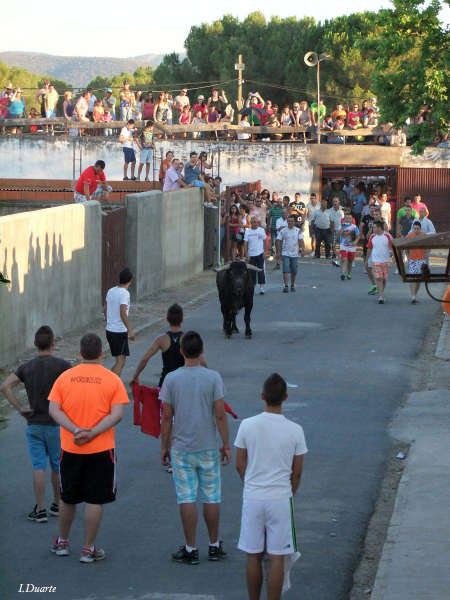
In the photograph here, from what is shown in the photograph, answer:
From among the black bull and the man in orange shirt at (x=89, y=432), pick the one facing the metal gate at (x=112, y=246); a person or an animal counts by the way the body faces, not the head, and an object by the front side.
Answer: the man in orange shirt

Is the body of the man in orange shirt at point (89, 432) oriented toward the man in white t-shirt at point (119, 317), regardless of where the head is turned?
yes

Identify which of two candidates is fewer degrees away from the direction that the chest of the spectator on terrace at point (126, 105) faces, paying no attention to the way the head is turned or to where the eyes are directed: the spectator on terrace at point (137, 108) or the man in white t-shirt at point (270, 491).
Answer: the man in white t-shirt

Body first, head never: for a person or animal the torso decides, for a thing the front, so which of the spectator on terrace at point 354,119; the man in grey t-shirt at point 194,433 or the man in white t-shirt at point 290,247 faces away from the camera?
the man in grey t-shirt

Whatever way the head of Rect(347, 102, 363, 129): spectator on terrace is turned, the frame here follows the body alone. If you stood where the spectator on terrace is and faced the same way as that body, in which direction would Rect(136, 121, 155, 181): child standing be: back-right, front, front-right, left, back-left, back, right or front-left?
front-right

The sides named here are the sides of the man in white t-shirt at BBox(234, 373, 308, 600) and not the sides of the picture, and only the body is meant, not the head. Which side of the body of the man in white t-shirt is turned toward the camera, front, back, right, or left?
back

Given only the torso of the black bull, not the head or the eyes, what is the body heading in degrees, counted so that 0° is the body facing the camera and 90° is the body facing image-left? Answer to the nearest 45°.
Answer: approximately 0°

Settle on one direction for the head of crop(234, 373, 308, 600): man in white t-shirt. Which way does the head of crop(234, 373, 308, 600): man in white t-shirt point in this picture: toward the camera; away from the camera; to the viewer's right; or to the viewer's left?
away from the camera

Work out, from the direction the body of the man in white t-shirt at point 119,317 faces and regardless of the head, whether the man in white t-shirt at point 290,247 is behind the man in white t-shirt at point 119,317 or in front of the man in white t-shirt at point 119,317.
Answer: in front

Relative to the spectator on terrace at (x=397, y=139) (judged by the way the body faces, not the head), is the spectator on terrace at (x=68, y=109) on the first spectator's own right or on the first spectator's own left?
on the first spectator's own right

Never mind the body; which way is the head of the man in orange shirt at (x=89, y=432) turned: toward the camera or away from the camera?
away from the camera

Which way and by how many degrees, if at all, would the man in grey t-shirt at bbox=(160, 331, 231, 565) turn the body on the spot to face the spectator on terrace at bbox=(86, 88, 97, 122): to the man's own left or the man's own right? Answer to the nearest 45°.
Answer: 0° — they already face them
